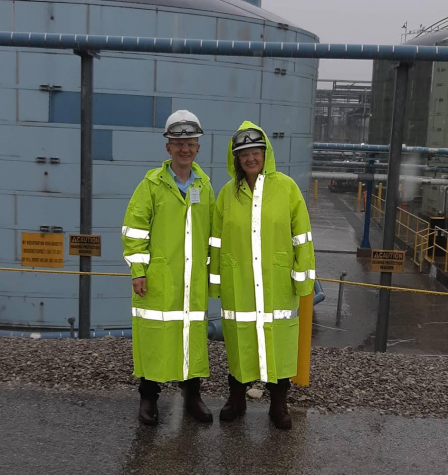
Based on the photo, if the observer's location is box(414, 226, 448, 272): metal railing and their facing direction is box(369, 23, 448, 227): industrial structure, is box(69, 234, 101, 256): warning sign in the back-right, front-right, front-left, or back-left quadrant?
back-left

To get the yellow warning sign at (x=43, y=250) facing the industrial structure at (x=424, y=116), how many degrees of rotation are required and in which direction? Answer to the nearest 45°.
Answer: approximately 135° to its left

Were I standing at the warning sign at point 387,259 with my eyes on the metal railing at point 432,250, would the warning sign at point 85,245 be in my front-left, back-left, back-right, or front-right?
back-left

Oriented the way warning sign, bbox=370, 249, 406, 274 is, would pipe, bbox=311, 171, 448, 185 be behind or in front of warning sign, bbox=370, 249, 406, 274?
behind

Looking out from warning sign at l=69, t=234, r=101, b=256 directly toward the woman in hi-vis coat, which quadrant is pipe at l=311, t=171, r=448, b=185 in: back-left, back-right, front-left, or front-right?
back-left

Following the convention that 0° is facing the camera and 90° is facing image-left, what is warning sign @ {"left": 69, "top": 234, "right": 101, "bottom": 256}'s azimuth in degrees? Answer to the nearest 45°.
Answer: approximately 0°

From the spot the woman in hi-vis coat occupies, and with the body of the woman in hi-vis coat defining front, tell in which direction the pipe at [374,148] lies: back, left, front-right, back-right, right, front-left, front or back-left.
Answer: back

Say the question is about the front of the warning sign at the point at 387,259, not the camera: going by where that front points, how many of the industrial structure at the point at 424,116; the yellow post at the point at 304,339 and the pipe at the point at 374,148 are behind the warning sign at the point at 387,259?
2
